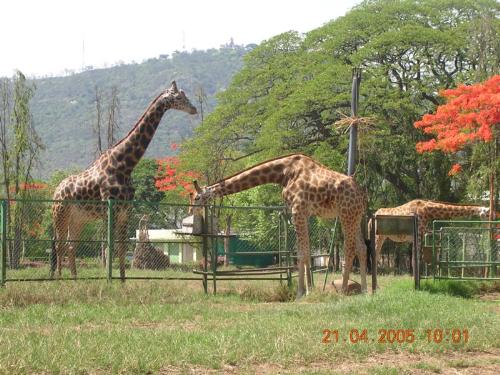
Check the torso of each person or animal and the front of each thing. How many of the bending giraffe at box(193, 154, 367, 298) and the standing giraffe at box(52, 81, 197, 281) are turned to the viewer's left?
1

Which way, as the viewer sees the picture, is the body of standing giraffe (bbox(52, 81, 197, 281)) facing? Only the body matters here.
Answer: to the viewer's right

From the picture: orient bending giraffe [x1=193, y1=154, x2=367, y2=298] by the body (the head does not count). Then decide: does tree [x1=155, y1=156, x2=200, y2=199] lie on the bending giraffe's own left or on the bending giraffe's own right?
on the bending giraffe's own right

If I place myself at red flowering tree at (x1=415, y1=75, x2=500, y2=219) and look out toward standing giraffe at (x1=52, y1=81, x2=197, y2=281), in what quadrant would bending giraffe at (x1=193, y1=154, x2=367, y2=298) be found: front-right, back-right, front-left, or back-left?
front-left

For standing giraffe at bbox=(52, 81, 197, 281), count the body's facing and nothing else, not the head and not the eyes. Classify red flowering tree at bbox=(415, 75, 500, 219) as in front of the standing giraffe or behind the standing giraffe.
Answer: in front

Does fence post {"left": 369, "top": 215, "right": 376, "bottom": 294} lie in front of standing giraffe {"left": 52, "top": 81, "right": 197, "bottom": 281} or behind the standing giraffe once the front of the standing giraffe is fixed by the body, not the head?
in front

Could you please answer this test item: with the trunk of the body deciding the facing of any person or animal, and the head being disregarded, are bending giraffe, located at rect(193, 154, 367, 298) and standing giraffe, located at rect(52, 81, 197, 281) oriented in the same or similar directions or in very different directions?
very different directions

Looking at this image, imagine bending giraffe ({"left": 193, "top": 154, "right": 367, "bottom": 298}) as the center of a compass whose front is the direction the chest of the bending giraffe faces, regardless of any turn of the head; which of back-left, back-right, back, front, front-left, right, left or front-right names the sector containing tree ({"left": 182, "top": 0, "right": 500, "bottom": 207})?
right

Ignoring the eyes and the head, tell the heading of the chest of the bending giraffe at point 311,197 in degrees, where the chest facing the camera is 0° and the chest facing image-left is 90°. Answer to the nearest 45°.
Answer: approximately 90°

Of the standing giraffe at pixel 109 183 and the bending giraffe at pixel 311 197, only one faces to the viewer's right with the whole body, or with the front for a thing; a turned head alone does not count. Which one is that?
the standing giraffe
